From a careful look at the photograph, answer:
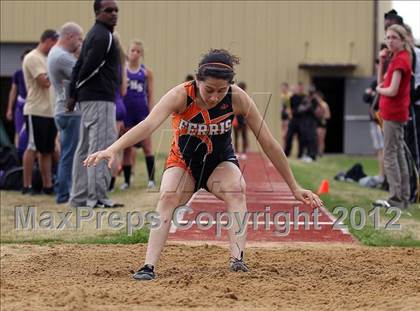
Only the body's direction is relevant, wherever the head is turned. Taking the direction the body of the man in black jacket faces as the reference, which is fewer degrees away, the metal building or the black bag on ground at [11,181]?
the metal building

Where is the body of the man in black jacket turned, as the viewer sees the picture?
to the viewer's right

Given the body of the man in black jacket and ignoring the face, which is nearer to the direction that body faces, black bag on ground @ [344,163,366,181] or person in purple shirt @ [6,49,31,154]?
the black bag on ground

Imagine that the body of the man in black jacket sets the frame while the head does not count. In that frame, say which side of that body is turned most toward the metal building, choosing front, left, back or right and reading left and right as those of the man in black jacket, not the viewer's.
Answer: left

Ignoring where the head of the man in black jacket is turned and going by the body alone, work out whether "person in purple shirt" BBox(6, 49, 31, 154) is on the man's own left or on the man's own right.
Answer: on the man's own left

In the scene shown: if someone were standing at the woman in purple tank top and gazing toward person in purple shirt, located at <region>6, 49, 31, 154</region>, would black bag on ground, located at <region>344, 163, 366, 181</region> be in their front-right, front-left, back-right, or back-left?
back-right

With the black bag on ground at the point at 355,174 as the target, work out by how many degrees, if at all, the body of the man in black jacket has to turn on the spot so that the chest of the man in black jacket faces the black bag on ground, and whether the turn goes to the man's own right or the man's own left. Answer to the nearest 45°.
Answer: approximately 45° to the man's own left
